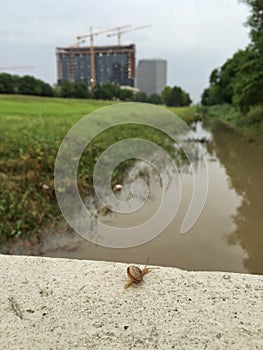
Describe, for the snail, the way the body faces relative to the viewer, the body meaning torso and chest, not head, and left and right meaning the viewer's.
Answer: facing away from the viewer and to the right of the viewer

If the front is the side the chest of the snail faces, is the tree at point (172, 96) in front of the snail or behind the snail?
in front

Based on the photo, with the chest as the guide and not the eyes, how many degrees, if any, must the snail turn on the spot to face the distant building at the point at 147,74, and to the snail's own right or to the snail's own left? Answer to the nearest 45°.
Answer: approximately 45° to the snail's own left

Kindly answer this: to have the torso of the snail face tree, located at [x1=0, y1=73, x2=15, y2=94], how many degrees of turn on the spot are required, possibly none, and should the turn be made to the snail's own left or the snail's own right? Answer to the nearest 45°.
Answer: approximately 90° to the snail's own left

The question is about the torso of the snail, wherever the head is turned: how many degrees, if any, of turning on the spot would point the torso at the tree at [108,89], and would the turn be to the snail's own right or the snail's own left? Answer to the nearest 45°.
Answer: approximately 45° to the snail's own left

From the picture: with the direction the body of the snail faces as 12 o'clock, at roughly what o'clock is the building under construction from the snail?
The building under construction is roughly at 10 o'clock from the snail.
